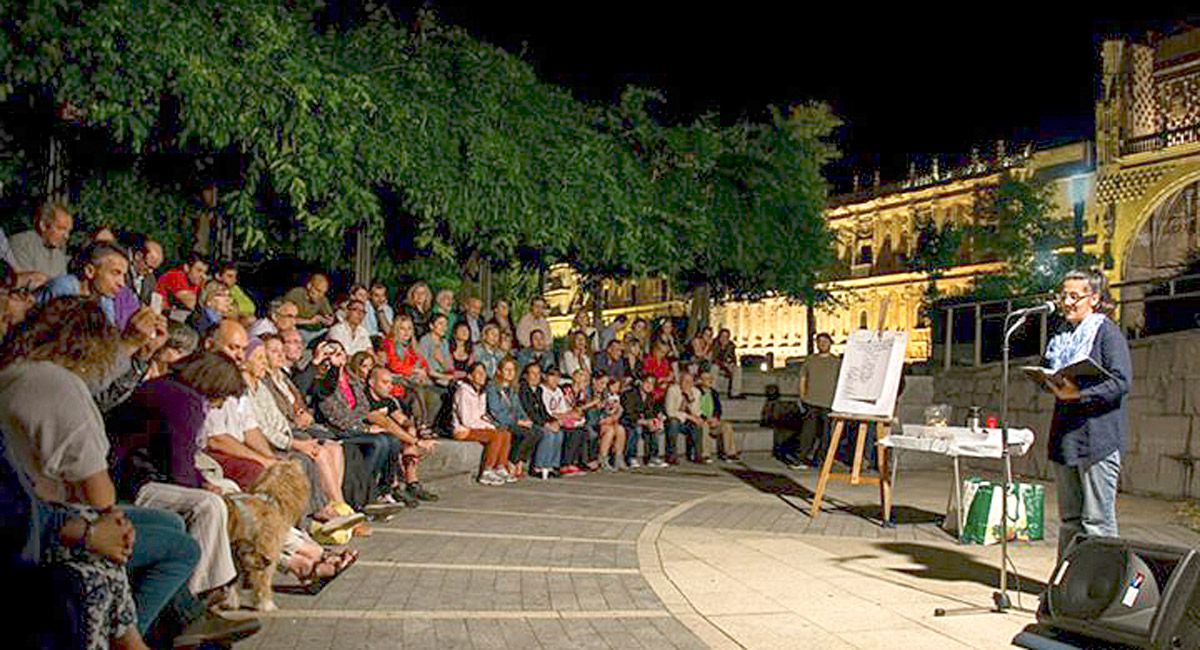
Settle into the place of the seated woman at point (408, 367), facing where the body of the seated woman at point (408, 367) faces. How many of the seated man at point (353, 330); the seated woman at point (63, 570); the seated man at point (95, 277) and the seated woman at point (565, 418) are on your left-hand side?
1

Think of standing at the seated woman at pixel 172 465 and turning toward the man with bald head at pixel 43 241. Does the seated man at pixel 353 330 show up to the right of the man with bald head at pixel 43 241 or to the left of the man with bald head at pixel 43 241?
right

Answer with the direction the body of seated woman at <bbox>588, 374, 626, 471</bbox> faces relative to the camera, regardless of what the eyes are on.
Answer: toward the camera

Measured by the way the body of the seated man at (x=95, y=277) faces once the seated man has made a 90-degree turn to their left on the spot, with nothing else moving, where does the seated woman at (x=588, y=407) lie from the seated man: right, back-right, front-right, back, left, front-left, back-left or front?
front-right

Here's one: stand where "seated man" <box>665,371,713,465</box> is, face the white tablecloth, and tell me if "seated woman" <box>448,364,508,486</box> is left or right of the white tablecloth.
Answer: right

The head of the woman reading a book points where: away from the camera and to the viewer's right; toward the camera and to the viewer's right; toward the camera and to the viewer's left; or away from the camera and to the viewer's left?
toward the camera and to the viewer's left

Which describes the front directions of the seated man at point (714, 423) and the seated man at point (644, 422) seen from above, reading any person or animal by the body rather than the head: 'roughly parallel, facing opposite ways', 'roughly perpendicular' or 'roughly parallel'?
roughly parallel

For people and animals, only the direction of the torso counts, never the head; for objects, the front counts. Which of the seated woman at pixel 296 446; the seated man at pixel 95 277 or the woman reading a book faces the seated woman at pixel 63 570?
the woman reading a book

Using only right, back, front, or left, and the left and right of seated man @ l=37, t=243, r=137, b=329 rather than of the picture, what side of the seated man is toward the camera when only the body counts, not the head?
right

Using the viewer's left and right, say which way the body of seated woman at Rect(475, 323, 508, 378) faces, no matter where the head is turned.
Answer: facing the viewer and to the right of the viewer

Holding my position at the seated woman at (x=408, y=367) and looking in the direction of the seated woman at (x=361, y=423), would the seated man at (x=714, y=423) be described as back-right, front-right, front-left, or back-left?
back-left

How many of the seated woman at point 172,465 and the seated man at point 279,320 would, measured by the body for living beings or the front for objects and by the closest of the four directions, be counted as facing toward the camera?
0

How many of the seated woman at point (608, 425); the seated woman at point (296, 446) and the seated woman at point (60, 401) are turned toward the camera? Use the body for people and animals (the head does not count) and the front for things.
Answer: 1

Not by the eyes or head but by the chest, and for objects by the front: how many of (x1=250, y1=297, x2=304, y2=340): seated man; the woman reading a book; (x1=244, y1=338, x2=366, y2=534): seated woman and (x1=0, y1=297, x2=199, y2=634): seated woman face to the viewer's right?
3

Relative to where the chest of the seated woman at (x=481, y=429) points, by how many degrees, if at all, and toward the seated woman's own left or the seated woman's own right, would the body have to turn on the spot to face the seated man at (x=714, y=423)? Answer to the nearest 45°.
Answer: approximately 90° to the seated woman's own left

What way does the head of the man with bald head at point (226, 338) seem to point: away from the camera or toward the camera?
toward the camera

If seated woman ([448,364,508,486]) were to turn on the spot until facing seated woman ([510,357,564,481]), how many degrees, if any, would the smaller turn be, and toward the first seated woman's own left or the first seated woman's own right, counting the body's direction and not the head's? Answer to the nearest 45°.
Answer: approximately 90° to the first seated woman's own left
